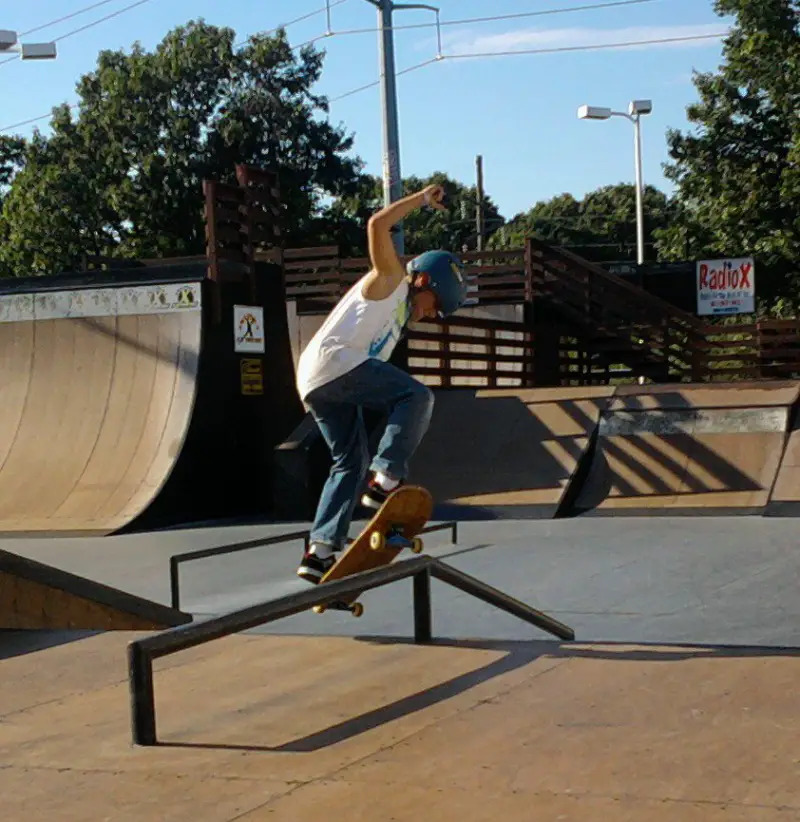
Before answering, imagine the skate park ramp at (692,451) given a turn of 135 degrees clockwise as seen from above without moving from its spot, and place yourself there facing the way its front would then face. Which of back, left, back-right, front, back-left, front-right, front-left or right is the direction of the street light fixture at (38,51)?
front

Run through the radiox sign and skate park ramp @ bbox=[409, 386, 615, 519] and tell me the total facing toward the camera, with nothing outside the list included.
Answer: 2

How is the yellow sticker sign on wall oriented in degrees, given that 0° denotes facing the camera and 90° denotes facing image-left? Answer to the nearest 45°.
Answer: approximately 0°

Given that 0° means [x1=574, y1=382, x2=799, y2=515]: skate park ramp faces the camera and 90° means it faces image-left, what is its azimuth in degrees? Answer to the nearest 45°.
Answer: approximately 0°

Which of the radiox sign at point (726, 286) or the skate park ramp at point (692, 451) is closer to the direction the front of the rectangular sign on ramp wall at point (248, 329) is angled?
the skate park ramp

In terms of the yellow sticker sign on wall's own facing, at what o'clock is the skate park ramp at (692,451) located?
The skate park ramp is roughly at 10 o'clock from the yellow sticker sign on wall.

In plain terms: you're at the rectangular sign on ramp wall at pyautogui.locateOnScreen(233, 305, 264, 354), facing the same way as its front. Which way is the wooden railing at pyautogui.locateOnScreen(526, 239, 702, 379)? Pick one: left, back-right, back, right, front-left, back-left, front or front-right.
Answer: back-left
